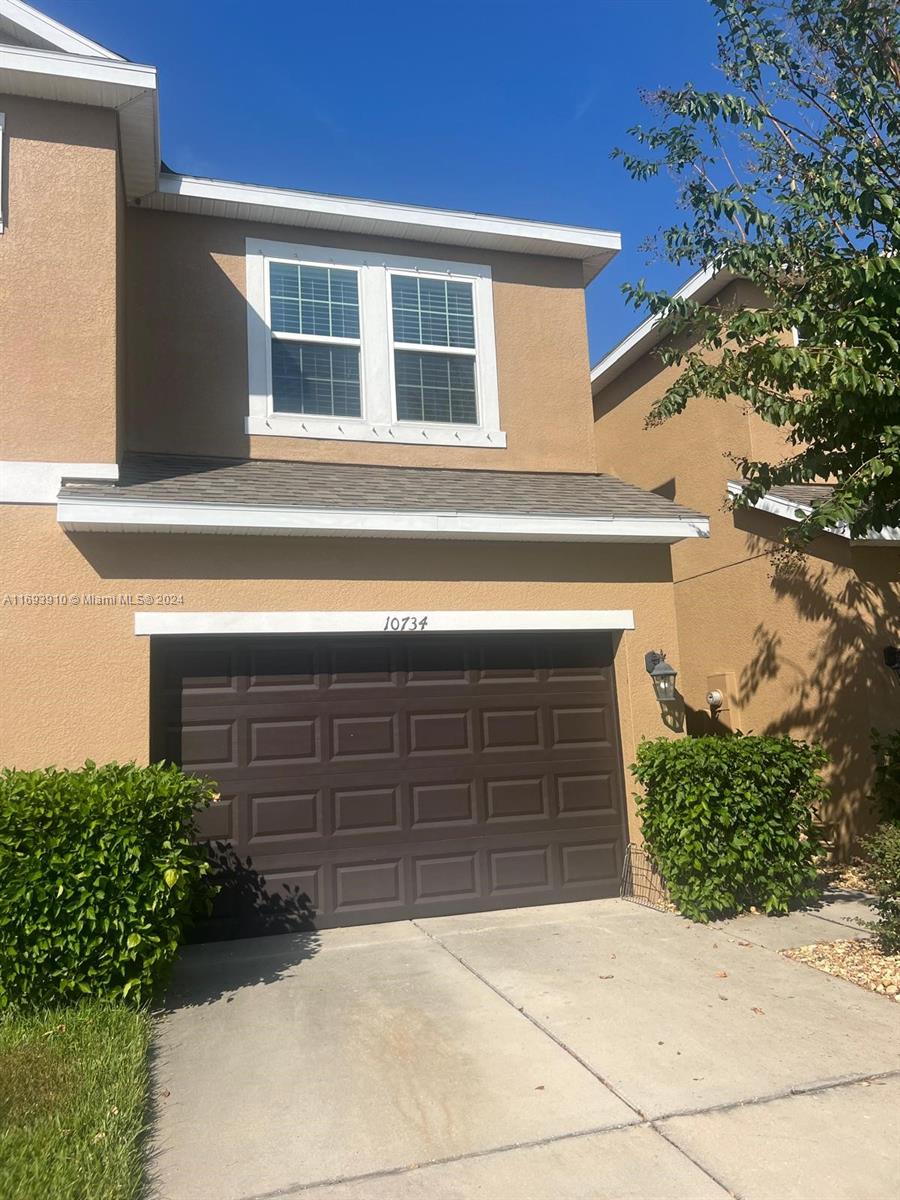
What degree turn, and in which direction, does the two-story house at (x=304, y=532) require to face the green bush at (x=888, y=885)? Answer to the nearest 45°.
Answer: approximately 45° to its left

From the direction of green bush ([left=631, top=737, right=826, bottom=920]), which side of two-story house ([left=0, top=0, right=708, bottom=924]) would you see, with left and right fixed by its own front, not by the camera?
left

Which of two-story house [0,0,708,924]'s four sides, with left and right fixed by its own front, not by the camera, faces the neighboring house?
left

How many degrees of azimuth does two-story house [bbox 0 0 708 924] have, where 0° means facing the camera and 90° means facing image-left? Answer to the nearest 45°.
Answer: approximately 0°

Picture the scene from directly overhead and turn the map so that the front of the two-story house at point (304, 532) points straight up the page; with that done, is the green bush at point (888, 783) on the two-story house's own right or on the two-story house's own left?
on the two-story house's own left
